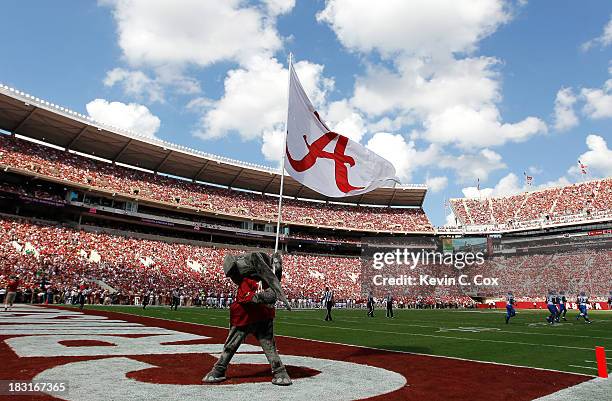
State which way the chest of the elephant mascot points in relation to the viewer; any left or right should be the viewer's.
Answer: facing the viewer and to the right of the viewer
